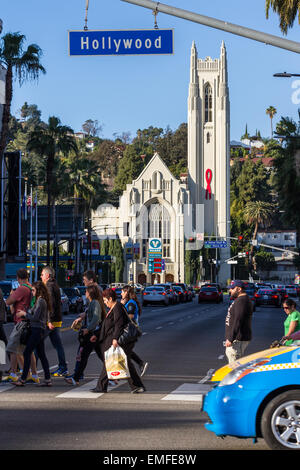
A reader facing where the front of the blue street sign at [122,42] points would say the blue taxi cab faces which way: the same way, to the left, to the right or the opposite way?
to the right

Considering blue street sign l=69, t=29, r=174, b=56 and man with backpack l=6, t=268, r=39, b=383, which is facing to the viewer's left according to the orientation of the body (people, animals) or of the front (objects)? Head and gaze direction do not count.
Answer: the man with backpack

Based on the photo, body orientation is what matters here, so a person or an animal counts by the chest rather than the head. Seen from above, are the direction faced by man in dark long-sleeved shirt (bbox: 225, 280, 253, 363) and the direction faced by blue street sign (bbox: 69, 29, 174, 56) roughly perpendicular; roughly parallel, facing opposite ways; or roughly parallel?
roughly perpendicular

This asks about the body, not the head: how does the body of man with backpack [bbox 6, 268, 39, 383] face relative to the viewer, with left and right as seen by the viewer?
facing to the left of the viewer

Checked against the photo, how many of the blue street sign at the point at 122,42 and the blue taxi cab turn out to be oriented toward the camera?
1

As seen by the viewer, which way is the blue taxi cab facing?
to the viewer's left

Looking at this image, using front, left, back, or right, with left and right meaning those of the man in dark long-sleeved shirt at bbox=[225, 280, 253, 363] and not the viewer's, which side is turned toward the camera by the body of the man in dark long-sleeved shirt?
left
